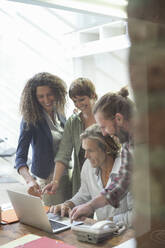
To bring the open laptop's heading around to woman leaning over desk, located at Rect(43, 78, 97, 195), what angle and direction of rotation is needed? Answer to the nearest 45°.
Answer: approximately 45° to its left

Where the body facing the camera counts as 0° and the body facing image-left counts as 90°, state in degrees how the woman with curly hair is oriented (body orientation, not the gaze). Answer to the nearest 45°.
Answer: approximately 315°

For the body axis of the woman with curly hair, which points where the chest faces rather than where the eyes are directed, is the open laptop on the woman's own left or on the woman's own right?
on the woman's own right

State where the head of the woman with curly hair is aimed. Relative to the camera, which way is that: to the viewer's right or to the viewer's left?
to the viewer's right

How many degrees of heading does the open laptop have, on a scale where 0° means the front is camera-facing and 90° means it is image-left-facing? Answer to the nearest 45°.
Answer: approximately 225°

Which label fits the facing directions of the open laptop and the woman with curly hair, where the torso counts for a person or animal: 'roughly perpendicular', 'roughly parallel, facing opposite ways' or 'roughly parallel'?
roughly perpendicular
